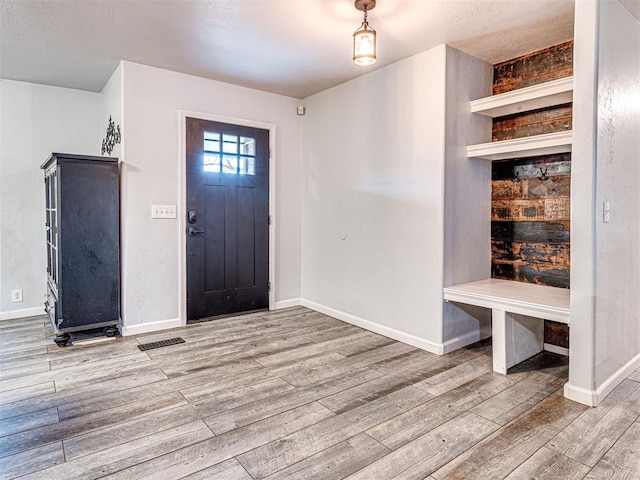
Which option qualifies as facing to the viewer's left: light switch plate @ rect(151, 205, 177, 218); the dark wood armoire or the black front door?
the dark wood armoire

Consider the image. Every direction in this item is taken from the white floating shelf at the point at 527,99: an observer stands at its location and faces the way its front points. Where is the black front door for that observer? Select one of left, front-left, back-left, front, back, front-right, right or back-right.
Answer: front-right

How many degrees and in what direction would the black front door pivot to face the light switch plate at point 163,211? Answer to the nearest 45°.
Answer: approximately 90° to its right

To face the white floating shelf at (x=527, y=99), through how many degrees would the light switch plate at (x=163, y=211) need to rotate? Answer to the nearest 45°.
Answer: approximately 45° to its left

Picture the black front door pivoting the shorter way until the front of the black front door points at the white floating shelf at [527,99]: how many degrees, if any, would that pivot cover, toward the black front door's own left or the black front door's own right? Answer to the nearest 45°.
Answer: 0° — it already faces it

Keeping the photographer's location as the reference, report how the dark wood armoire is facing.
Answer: facing to the left of the viewer

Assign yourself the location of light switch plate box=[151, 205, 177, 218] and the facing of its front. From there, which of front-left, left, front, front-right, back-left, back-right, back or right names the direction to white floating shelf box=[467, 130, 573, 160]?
front-left

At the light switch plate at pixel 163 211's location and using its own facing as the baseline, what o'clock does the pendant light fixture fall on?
The pendant light fixture is roughly at 11 o'clock from the light switch plate.

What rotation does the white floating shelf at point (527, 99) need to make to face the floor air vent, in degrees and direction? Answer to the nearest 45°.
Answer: approximately 45° to its right
